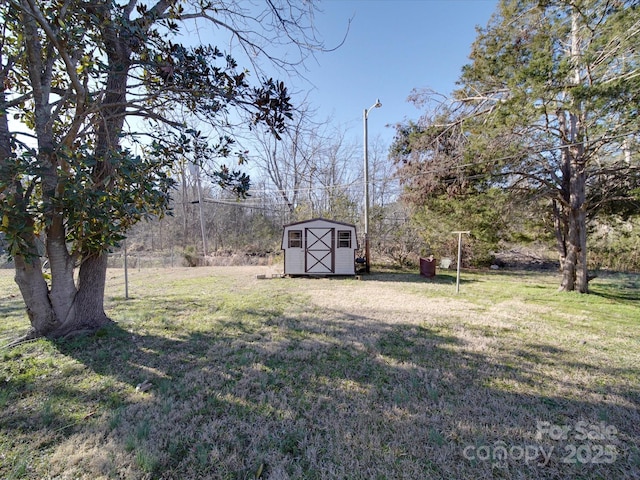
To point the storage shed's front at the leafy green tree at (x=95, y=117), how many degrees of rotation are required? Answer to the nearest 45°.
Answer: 0° — it already faces it

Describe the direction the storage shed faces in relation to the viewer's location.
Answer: facing the viewer

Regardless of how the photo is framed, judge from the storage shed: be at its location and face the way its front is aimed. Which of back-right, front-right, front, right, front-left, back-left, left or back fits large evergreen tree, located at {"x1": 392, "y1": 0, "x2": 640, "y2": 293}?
front-left

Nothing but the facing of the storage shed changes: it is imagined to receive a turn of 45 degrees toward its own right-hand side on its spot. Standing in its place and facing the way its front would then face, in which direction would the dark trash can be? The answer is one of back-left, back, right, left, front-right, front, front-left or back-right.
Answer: back-left
